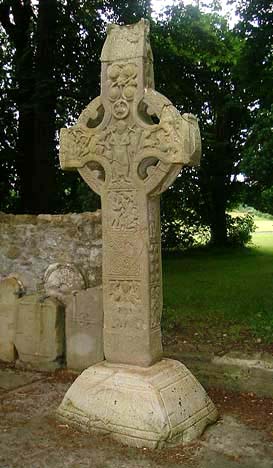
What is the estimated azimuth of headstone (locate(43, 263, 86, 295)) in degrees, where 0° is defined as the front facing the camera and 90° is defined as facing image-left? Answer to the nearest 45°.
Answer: approximately 0°

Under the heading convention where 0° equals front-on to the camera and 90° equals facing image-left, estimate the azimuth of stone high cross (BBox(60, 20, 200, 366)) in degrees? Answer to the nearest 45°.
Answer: approximately 45°

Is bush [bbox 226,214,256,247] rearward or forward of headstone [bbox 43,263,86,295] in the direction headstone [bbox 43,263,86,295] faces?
rearward

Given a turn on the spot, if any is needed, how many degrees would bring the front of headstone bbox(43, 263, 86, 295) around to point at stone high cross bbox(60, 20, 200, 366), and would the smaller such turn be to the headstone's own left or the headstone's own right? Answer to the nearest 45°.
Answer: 0° — it already faces it

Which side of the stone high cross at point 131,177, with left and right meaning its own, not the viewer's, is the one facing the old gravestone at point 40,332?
right

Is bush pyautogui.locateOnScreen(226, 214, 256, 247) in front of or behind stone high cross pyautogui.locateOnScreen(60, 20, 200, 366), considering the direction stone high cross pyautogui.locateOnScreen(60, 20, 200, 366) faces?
behind

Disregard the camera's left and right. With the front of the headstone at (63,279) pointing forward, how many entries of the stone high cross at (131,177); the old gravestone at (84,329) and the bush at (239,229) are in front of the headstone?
2

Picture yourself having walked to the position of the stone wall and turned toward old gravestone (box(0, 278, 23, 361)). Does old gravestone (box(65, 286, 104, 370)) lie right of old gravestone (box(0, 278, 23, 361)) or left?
left
